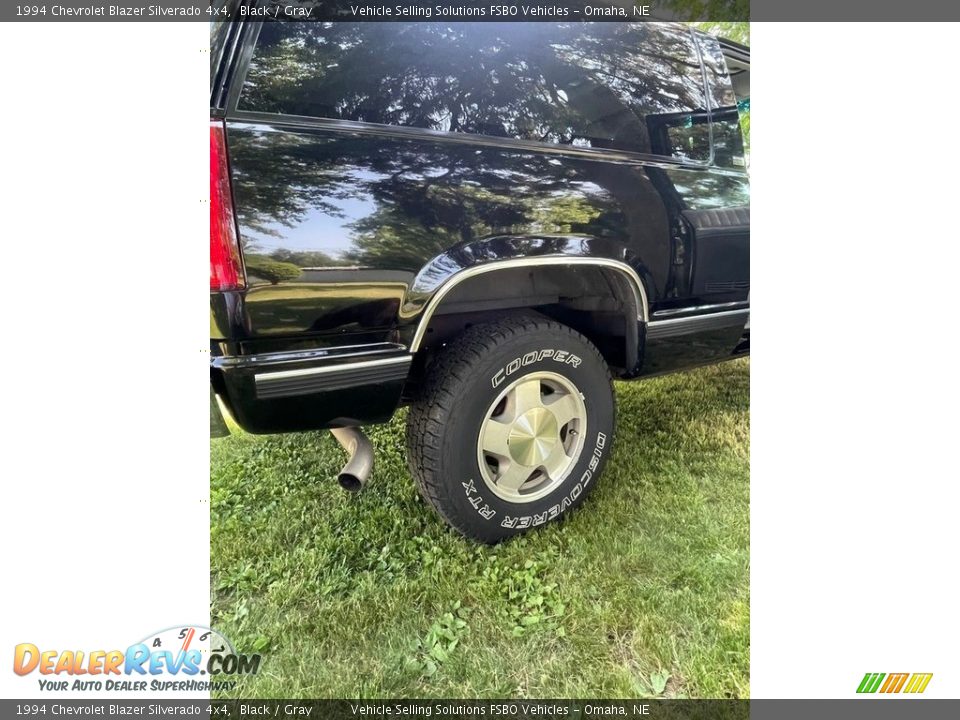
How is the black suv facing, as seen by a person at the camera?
facing away from the viewer and to the right of the viewer
